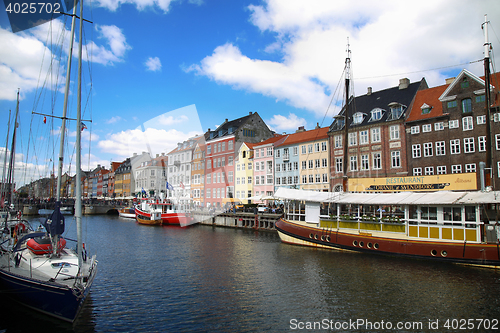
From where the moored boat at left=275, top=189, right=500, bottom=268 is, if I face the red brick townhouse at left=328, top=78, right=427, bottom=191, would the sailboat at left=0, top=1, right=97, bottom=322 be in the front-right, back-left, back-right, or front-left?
back-left

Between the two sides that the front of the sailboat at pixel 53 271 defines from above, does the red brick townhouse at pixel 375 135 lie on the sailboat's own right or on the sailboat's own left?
on the sailboat's own left

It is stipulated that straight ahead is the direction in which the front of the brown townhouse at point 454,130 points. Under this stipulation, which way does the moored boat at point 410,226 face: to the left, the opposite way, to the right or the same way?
to the right

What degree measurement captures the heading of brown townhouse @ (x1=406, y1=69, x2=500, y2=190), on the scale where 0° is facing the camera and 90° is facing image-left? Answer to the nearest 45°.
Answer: approximately 45°

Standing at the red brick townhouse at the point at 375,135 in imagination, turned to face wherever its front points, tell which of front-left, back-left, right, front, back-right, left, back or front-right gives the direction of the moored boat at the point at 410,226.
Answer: front-left

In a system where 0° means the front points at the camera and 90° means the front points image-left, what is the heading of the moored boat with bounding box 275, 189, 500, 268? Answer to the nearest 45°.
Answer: approximately 135°

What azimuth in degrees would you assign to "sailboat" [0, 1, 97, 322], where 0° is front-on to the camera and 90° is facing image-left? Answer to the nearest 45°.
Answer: approximately 315°

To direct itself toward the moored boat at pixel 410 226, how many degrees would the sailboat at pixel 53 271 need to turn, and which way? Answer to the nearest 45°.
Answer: approximately 45° to its left

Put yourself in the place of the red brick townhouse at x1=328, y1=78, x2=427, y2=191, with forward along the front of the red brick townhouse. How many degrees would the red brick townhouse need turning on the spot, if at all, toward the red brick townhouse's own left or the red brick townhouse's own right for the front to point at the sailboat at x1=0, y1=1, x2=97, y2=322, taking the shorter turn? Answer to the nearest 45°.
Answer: approximately 45° to the red brick townhouse's own left

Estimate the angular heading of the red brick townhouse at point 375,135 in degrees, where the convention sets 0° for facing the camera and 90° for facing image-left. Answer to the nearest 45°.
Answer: approximately 45°

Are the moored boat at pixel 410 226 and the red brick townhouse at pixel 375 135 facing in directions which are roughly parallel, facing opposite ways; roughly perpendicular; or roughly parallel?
roughly perpendicular

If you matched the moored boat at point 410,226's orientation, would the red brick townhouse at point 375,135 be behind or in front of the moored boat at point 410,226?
in front

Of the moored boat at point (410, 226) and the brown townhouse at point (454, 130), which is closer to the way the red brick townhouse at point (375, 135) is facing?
the moored boat

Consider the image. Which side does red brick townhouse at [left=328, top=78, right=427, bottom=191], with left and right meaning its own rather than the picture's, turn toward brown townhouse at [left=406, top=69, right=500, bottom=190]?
left
